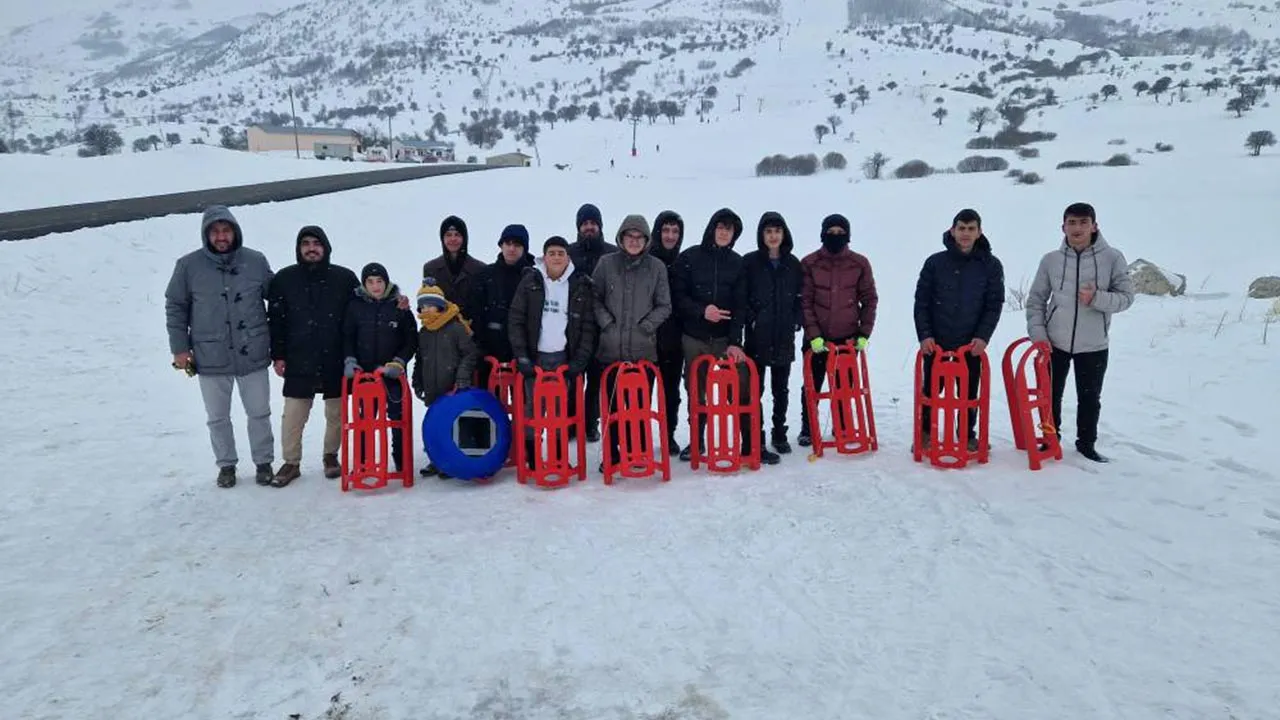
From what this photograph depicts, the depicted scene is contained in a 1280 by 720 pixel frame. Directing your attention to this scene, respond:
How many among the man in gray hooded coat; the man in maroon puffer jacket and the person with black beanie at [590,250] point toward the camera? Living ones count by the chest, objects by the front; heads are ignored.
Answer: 3

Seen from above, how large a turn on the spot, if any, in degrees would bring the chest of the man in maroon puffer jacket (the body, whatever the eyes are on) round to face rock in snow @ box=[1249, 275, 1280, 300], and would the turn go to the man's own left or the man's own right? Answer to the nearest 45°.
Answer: approximately 135° to the man's own left

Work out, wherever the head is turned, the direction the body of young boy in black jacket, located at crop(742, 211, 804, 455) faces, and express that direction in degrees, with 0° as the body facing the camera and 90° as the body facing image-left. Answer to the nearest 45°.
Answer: approximately 0°

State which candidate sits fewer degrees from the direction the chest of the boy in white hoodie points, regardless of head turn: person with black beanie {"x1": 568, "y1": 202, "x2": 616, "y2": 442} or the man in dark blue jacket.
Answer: the man in dark blue jacket

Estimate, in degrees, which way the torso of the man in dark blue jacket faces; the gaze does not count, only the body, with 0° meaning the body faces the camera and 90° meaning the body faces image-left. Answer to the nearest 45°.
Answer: approximately 0°
